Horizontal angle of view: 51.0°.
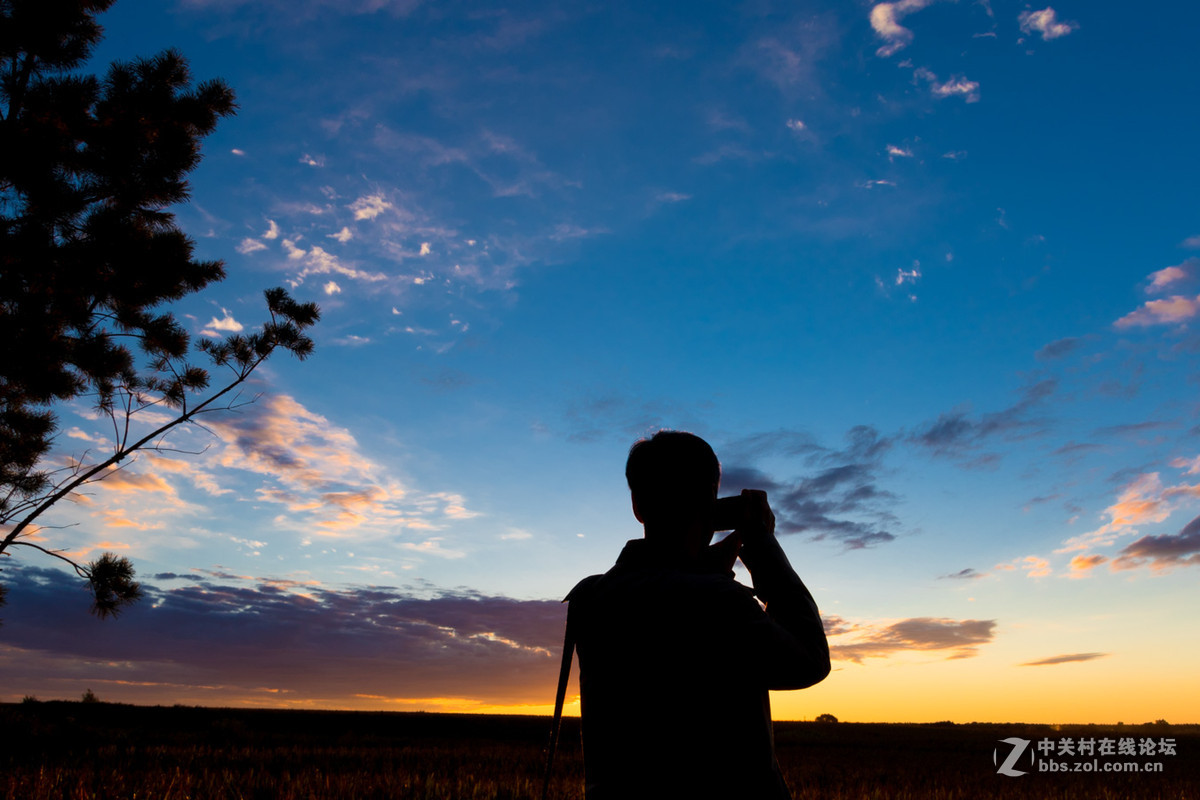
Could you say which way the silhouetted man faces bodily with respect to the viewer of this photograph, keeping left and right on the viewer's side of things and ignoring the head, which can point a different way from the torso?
facing away from the viewer and to the right of the viewer
